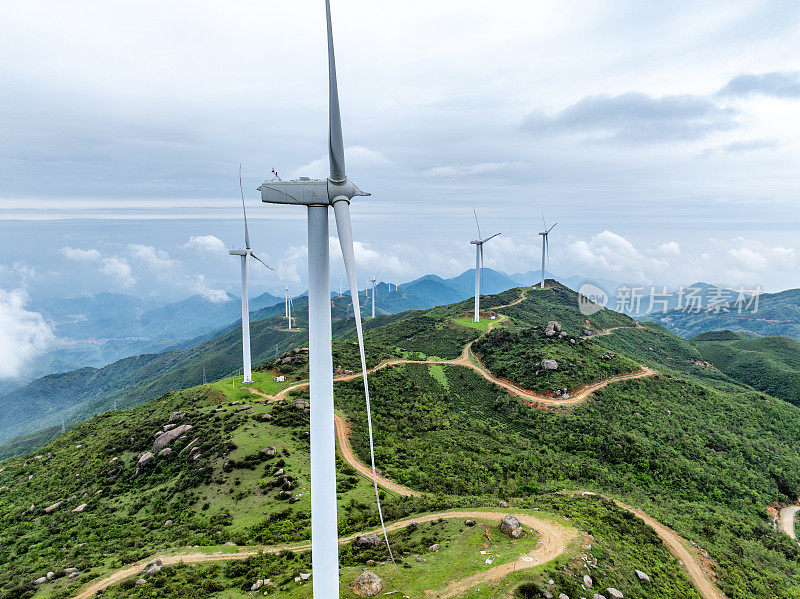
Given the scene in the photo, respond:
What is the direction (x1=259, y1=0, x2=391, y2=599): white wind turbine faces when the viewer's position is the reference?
facing to the right of the viewer
